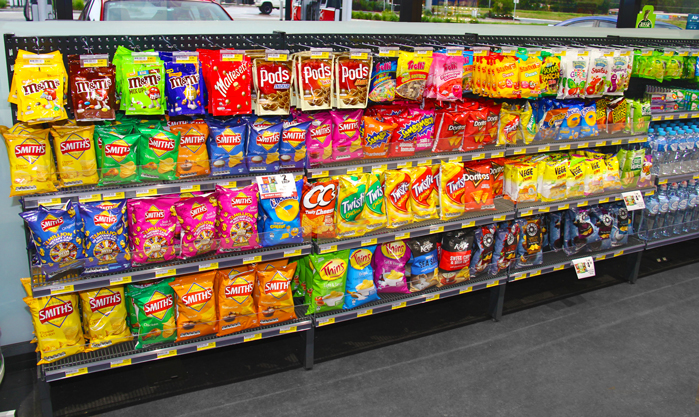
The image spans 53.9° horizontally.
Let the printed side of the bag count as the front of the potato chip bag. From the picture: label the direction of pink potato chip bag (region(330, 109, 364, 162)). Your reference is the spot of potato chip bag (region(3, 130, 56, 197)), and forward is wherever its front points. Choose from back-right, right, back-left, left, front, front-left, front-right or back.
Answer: left

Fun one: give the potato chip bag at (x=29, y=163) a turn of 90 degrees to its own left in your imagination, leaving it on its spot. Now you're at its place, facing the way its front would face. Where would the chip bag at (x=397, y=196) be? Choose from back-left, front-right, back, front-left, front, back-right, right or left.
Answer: front

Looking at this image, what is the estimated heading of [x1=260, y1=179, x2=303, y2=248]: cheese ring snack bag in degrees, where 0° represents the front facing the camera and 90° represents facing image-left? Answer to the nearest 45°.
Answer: approximately 0°

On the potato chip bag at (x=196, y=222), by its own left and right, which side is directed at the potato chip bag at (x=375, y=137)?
left
